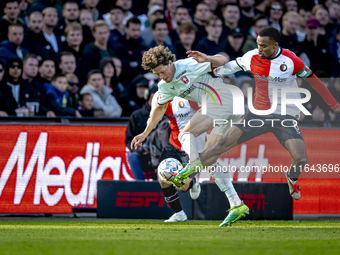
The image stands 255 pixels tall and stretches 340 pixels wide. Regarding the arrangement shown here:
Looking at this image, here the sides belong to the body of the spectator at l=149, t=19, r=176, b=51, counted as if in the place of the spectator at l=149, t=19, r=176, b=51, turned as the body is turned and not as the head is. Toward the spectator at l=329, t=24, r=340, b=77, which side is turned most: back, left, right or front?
left

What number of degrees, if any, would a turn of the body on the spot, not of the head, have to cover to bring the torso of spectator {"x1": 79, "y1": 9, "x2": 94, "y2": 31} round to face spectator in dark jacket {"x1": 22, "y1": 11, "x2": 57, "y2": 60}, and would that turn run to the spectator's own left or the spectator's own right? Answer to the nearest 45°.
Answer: approximately 45° to the spectator's own right

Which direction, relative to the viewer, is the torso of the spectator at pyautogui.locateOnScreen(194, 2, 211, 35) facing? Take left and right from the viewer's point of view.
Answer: facing the viewer

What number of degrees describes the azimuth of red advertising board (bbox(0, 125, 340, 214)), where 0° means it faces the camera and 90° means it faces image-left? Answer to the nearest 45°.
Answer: approximately 0°

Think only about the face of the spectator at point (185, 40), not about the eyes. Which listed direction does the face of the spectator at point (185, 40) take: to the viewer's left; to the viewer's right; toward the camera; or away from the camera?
toward the camera

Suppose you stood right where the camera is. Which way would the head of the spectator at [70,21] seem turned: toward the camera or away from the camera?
toward the camera

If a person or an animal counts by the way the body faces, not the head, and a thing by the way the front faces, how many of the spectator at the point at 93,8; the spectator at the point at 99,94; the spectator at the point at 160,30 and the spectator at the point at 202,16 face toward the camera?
4

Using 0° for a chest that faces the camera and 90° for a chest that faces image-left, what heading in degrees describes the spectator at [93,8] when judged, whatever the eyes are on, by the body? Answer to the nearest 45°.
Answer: approximately 0°

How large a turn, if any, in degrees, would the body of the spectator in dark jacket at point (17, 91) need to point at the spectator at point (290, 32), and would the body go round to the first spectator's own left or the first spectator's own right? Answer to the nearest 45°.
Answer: approximately 90° to the first spectator's own left

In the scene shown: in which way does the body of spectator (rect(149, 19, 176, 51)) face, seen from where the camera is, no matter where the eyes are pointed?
toward the camera

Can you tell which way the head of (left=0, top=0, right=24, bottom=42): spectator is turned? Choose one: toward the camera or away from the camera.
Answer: toward the camera

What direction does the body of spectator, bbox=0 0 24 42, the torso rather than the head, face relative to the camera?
toward the camera

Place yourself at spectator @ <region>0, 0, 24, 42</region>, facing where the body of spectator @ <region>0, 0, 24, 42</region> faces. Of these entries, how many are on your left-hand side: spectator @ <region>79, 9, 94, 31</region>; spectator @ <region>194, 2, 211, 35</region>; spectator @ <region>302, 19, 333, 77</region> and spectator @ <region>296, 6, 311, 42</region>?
4

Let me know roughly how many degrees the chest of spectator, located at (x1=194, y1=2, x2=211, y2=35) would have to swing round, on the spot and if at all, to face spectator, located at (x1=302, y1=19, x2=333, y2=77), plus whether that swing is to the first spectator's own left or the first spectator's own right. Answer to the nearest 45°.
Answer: approximately 90° to the first spectator's own left

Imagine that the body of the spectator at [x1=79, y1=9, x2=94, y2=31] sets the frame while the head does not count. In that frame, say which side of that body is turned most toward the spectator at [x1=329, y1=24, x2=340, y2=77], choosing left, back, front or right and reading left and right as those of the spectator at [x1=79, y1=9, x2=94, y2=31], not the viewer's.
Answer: left

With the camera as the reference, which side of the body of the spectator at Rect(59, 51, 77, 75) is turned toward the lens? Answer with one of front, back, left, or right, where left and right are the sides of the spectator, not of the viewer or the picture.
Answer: front
